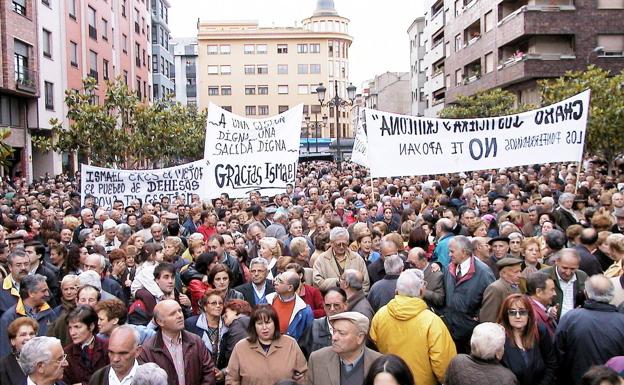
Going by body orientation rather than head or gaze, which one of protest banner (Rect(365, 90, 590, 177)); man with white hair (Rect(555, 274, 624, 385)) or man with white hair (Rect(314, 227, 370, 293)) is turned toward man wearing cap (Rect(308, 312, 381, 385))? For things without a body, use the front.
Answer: man with white hair (Rect(314, 227, 370, 293))

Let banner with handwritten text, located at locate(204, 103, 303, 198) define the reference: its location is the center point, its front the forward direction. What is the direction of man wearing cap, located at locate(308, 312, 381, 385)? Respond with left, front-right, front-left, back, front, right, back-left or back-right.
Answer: front

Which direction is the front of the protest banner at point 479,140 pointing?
away from the camera

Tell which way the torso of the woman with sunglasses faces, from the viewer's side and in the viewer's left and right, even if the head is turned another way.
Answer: facing the viewer

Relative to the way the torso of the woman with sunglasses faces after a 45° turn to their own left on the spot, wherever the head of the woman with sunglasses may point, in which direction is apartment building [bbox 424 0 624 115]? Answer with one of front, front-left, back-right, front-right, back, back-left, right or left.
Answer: back-left

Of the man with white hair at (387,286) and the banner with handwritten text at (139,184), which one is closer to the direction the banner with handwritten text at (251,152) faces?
the man with white hair

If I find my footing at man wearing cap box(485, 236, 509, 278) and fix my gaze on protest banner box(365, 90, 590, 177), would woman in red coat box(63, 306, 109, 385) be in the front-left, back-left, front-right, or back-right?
back-left

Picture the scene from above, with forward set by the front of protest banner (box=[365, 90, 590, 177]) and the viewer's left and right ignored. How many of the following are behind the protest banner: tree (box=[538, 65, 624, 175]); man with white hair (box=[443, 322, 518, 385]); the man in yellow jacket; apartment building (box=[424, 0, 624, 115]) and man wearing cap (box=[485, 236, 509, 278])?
3

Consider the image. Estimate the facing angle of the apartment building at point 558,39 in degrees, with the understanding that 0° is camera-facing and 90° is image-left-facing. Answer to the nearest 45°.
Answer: approximately 45°

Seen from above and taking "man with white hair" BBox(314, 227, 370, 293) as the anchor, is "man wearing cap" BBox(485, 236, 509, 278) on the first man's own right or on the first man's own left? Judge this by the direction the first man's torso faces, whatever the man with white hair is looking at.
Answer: on the first man's own left

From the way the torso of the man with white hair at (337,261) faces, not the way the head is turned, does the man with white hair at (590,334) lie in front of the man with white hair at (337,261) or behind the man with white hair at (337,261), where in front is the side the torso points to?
in front

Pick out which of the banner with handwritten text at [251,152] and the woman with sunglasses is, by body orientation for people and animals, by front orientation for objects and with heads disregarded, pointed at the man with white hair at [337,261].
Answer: the banner with handwritten text

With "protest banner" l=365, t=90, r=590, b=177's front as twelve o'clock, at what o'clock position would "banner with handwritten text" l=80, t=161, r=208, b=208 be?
The banner with handwritten text is roughly at 9 o'clock from the protest banner.

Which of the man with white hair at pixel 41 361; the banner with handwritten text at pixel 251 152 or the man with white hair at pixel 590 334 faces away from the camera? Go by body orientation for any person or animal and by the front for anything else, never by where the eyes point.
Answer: the man with white hair at pixel 590 334

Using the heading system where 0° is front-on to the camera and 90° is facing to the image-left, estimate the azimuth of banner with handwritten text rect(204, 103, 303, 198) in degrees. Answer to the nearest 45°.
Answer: approximately 0°

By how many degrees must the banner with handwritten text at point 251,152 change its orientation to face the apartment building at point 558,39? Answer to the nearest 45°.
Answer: approximately 135° to its left
